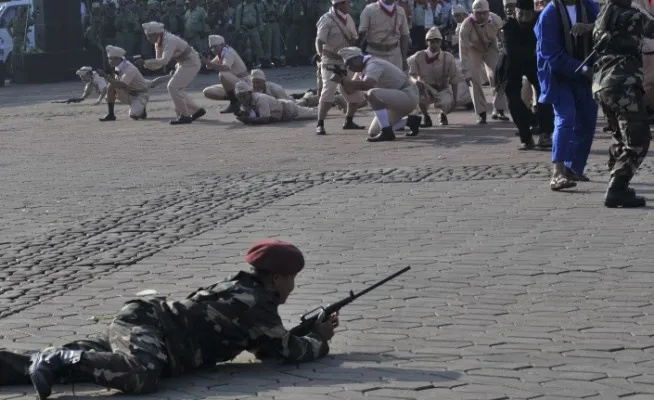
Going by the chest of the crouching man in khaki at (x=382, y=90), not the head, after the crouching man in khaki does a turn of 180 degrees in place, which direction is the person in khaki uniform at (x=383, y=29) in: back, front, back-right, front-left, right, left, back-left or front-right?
left

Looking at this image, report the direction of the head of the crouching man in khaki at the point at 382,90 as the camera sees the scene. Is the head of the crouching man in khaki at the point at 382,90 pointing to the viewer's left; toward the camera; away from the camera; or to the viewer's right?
to the viewer's left

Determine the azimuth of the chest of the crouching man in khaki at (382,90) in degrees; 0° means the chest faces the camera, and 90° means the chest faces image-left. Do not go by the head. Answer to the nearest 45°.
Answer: approximately 90°

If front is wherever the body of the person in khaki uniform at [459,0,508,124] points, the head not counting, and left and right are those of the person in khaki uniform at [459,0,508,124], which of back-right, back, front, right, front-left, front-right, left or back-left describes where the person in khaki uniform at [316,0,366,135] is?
right

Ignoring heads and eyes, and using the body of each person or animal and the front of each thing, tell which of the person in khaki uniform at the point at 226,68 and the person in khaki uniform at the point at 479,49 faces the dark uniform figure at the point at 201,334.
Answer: the person in khaki uniform at the point at 479,49

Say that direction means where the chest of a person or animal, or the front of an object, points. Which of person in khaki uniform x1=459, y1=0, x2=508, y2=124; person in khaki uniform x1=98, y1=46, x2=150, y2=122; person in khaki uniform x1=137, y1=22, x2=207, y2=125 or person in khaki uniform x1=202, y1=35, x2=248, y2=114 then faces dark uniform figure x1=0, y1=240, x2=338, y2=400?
person in khaki uniform x1=459, y1=0, x2=508, y2=124

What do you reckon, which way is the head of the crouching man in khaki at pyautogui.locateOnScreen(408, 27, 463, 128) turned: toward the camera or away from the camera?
toward the camera

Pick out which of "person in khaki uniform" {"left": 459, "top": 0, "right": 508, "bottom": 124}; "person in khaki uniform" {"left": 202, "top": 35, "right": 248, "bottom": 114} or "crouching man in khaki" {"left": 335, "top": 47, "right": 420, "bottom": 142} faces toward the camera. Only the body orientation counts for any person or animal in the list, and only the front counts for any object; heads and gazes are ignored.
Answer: "person in khaki uniform" {"left": 459, "top": 0, "right": 508, "bottom": 124}

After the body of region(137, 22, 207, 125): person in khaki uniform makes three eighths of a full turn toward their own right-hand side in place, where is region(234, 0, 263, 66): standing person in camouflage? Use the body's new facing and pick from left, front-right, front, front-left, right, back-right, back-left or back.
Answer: front-left

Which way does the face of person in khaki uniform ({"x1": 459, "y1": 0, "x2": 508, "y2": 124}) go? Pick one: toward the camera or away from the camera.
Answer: toward the camera

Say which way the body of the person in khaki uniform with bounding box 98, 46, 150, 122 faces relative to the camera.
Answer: to the viewer's left

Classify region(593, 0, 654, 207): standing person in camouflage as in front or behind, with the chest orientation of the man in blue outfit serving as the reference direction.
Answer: in front

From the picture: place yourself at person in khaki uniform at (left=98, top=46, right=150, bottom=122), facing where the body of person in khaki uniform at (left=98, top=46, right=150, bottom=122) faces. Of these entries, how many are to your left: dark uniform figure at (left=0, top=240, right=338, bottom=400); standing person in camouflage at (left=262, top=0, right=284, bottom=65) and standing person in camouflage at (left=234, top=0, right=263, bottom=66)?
1

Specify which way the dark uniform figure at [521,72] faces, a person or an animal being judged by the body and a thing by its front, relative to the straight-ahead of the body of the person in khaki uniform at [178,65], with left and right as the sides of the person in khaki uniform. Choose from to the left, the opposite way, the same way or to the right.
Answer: to the left

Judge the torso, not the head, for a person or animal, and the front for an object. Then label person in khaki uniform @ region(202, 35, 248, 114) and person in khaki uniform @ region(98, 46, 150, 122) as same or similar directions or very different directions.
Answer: same or similar directions

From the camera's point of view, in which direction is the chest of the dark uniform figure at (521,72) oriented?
toward the camera

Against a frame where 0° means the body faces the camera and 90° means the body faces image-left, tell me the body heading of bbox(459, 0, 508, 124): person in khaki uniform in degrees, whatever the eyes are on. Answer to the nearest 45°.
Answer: approximately 0°
